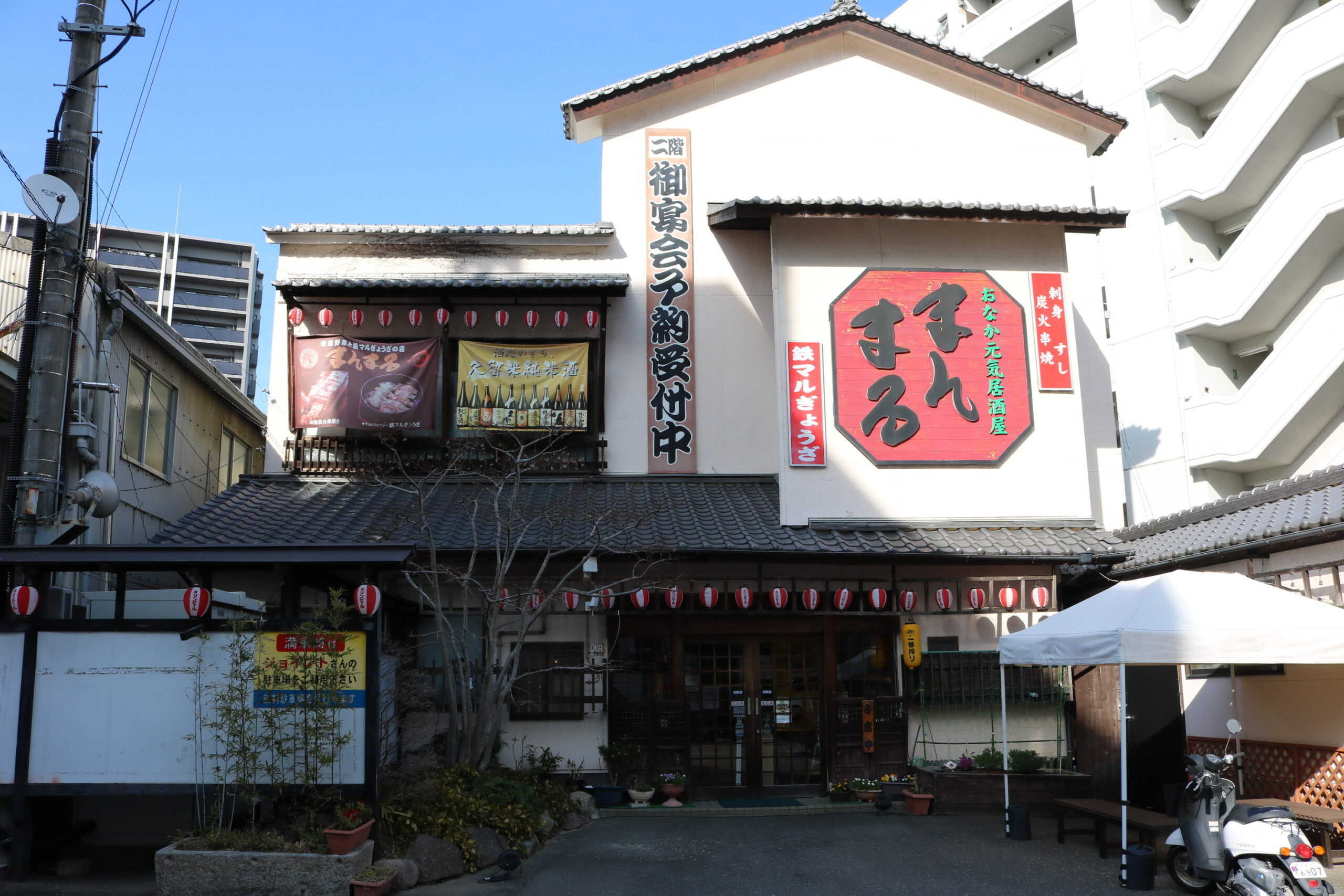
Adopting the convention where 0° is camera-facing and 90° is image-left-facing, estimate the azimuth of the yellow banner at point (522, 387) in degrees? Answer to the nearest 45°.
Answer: approximately 0°

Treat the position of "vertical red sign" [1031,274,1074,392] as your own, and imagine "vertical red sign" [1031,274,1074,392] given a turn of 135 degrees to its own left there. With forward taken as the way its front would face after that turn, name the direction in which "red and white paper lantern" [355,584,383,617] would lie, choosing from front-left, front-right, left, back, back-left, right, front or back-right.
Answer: back

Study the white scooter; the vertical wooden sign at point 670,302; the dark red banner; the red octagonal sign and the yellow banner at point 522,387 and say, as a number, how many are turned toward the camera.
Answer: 4

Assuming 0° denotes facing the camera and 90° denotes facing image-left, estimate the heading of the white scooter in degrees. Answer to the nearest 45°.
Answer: approximately 135°

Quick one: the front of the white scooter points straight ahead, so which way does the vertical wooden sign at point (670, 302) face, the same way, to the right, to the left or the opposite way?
the opposite way
